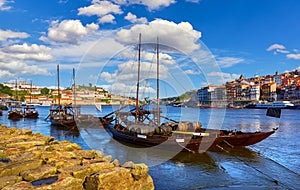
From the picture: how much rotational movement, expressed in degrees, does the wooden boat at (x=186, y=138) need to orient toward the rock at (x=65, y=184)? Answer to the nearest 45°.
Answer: approximately 90° to its right

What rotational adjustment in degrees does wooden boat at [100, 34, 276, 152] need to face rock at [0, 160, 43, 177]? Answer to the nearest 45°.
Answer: approximately 135° to its right

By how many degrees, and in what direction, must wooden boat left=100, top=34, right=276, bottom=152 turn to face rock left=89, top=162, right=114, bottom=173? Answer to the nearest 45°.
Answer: approximately 90° to its right

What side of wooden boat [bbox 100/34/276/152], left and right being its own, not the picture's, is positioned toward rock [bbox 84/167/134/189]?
right

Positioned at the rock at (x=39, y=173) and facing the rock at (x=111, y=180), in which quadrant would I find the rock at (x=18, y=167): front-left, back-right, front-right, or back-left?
back-left

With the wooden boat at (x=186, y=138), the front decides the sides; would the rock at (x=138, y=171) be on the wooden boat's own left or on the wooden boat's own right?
on the wooden boat's own right

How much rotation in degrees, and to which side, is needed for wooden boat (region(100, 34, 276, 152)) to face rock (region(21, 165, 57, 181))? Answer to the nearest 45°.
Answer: approximately 90° to its right

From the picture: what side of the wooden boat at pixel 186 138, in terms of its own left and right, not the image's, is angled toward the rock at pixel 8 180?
right

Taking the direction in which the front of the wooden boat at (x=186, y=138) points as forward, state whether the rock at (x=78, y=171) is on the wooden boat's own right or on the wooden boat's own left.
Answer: on the wooden boat's own right

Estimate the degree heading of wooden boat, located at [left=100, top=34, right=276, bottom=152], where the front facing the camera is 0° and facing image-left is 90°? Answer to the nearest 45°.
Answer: approximately 270°
